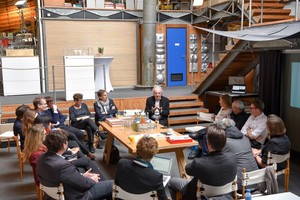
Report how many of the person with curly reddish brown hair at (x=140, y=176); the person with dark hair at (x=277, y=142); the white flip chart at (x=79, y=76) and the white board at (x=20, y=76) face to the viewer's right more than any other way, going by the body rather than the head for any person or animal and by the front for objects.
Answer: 0

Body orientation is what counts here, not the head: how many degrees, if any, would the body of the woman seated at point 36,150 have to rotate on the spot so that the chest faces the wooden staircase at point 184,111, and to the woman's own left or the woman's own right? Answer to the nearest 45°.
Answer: approximately 45° to the woman's own left

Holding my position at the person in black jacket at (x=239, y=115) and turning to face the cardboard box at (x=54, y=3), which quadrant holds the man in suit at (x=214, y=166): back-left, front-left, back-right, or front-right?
back-left

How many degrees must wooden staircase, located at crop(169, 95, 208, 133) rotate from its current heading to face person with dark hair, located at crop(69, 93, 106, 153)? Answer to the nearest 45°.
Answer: approximately 45° to its right

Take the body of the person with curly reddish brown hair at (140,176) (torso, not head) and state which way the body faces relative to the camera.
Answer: away from the camera

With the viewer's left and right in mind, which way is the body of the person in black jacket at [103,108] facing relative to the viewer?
facing the viewer and to the right of the viewer

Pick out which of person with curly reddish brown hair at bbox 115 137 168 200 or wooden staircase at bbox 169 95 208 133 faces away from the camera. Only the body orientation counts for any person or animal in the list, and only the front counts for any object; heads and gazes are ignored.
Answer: the person with curly reddish brown hair

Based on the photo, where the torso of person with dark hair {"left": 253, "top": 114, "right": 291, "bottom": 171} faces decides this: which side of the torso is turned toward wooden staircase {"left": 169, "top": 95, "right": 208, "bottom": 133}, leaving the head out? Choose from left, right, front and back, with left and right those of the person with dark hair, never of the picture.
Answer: front

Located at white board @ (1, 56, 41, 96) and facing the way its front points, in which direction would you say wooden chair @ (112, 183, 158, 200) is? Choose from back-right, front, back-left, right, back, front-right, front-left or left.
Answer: front

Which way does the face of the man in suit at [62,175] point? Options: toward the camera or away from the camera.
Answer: away from the camera

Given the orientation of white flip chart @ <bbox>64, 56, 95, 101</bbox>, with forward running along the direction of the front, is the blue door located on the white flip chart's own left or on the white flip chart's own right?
on the white flip chart's own left

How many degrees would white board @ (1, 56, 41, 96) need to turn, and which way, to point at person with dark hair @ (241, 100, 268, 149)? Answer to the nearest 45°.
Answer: approximately 45° to its left

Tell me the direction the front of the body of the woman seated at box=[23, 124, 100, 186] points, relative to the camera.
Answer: to the viewer's right

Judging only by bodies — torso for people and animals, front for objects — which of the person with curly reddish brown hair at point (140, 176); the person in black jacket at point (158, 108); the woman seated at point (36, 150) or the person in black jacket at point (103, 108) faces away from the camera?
the person with curly reddish brown hair

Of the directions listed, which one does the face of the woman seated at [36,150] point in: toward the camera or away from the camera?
away from the camera
